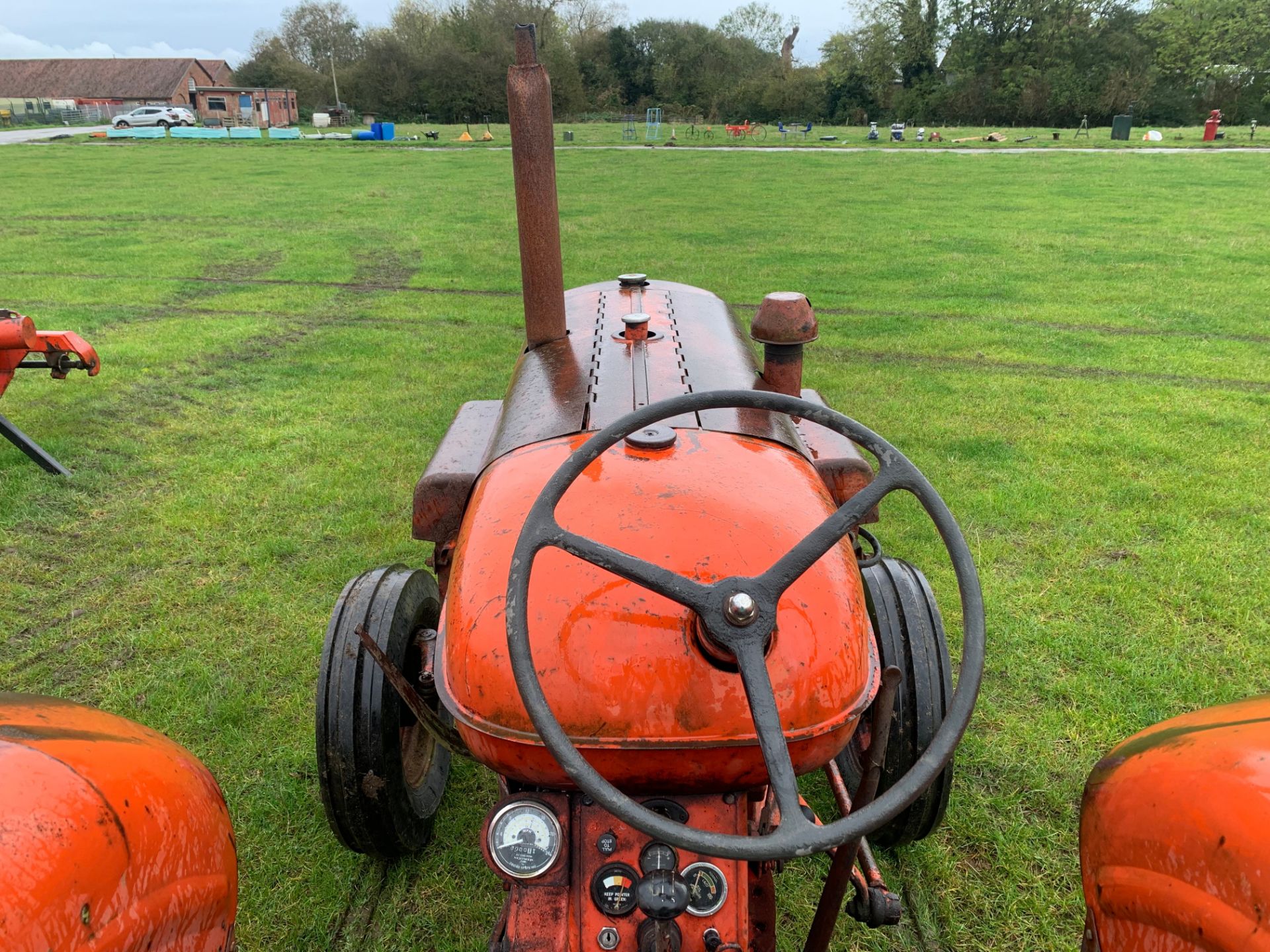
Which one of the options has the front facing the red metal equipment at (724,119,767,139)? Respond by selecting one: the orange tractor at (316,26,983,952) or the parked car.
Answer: the orange tractor

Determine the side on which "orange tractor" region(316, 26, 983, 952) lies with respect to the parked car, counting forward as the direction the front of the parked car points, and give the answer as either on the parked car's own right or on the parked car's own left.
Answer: on the parked car's own left

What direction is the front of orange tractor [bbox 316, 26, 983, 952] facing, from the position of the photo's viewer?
facing away from the viewer

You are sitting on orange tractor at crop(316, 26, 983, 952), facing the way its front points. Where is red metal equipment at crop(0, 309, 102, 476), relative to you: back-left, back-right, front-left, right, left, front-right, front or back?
front-left

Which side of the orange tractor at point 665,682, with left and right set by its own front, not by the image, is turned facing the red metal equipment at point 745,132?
front

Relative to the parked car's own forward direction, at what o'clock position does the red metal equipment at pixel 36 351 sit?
The red metal equipment is roughly at 9 o'clock from the parked car.

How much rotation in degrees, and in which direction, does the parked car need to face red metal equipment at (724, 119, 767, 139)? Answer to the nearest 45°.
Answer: approximately 135° to its left

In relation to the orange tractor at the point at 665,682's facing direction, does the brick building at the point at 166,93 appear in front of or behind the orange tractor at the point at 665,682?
in front

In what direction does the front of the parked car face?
to the viewer's left

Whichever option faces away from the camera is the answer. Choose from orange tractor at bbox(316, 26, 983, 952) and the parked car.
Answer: the orange tractor

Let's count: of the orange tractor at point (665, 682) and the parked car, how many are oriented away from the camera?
1

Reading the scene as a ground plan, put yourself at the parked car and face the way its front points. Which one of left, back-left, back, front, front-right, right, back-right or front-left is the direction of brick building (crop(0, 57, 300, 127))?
right
